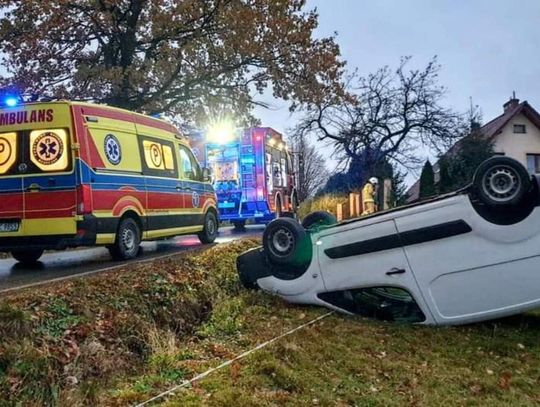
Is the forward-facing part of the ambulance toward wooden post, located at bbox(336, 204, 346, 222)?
yes

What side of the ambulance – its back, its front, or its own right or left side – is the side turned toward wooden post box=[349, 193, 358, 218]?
front

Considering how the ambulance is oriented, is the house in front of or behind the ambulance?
in front

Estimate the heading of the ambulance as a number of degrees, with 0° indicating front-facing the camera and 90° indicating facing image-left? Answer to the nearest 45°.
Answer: approximately 225°

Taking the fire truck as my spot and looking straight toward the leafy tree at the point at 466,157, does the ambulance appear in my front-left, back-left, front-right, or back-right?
back-right

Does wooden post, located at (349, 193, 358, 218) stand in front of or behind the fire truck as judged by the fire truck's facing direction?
in front
